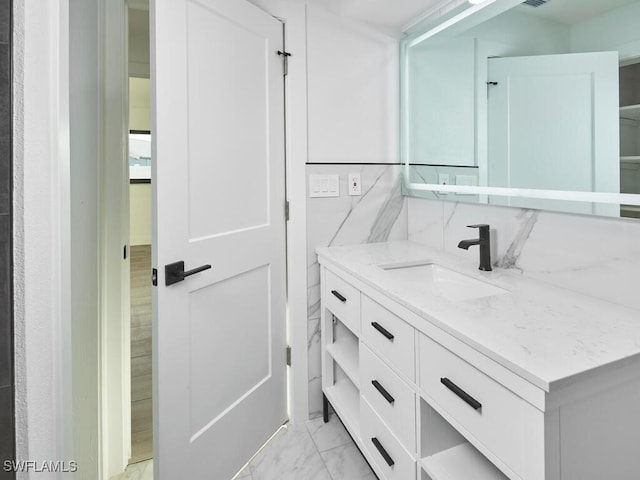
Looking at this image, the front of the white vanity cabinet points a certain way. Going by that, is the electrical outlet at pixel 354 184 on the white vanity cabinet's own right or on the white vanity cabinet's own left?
on the white vanity cabinet's own right

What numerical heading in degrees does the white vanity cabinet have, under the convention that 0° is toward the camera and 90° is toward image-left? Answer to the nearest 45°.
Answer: approximately 45°

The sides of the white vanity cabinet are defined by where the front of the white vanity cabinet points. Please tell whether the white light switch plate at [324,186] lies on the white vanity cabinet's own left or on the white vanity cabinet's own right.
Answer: on the white vanity cabinet's own right
